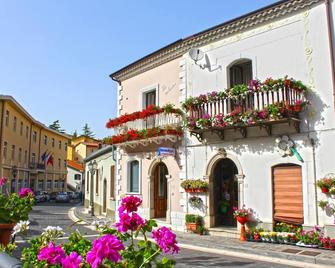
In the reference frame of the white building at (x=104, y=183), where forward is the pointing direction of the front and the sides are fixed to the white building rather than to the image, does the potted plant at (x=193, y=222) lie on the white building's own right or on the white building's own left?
on the white building's own left

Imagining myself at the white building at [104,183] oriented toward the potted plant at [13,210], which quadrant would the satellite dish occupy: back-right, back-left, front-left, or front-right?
front-left

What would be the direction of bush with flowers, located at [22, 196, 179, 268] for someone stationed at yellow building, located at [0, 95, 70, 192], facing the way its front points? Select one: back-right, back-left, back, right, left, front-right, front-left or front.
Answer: front-right

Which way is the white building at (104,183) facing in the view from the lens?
facing the viewer and to the left of the viewer

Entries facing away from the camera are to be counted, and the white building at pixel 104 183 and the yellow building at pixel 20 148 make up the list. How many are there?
0

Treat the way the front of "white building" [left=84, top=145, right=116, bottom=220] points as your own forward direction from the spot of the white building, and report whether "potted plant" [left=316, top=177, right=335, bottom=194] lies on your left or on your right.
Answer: on your left

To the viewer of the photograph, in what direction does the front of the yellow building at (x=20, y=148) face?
facing the viewer and to the right of the viewer
